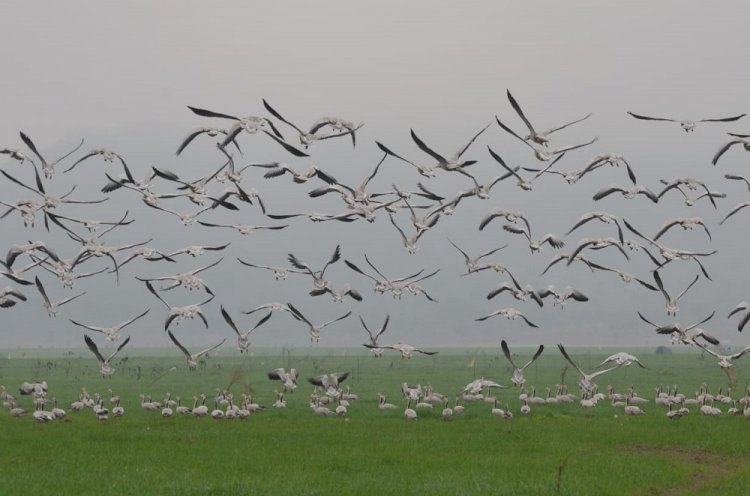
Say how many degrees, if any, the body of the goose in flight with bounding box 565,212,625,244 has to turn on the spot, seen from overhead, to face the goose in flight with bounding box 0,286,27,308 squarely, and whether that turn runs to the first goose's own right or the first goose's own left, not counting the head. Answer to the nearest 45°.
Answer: approximately 135° to the first goose's own right

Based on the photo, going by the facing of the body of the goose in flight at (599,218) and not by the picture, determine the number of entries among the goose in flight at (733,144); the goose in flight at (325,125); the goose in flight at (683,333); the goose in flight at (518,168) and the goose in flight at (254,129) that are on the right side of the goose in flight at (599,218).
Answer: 3

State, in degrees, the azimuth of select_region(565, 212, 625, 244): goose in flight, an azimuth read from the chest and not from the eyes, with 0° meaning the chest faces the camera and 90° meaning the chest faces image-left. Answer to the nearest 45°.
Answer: approximately 180°
